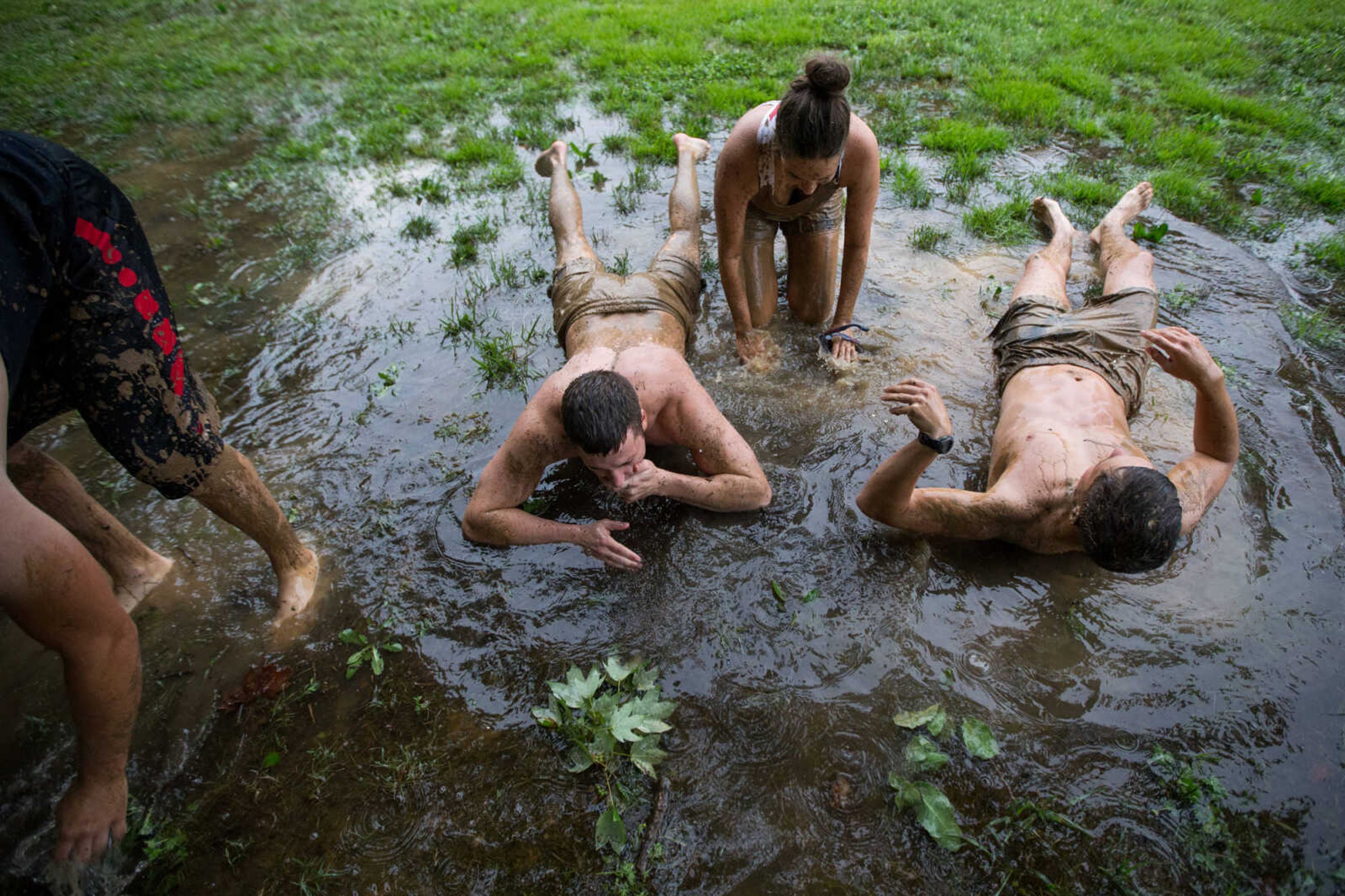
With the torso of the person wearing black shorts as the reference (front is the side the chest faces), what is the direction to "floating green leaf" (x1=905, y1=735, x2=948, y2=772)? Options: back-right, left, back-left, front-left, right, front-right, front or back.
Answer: left

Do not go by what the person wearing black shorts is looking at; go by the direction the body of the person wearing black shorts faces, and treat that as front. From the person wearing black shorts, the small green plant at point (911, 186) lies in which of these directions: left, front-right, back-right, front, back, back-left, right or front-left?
back-left

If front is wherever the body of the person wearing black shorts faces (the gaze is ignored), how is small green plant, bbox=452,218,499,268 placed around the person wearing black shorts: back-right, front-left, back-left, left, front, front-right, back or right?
back

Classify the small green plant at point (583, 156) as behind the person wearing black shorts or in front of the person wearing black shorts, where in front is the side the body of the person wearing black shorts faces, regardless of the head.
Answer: behind

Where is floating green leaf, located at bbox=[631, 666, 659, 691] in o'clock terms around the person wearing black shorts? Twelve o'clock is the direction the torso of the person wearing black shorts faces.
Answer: The floating green leaf is roughly at 9 o'clock from the person wearing black shorts.

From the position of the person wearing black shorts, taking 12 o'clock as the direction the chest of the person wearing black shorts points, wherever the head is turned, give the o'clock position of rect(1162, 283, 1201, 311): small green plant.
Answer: The small green plant is roughly at 8 o'clock from the person wearing black shorts.

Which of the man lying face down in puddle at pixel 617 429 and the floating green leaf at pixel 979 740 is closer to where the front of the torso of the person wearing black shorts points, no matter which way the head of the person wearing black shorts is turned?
the floating green leaf

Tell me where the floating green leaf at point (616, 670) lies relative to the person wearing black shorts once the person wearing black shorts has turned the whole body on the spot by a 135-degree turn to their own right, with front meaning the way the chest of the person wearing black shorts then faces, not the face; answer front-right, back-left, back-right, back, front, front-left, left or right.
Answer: back-right

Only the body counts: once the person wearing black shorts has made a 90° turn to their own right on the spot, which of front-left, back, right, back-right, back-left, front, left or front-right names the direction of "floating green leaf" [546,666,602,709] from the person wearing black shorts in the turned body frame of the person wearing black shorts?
back

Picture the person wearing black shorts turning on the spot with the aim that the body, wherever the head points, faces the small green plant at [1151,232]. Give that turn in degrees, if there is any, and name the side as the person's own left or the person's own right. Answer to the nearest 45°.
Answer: approximately 135° to the person's own left

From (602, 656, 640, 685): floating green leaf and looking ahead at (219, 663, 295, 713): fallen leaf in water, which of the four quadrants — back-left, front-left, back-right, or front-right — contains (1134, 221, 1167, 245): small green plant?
back-right

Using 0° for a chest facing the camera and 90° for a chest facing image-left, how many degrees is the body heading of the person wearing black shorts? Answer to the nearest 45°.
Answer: approximately 45°
